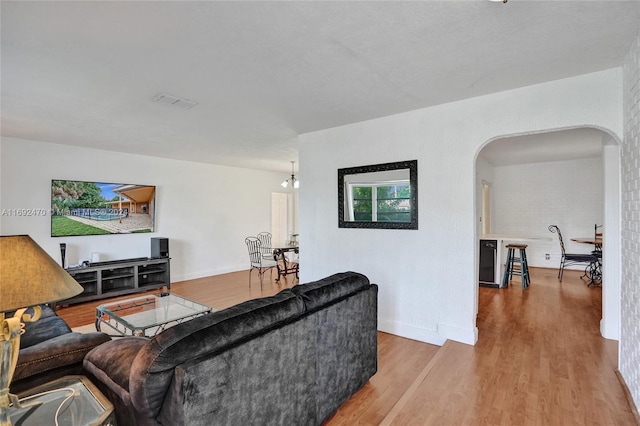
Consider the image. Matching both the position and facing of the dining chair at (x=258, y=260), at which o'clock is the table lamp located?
The table lamp is roughly at 5 o'clock from the dining chair.

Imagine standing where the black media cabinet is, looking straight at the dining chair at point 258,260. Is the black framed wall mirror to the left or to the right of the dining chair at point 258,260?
right

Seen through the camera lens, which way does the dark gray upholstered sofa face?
facing away from the viewer and to the left of the viewer

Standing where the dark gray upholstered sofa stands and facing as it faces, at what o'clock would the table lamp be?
The table lamp is roughly at 10 o'clock from the dark gray upholstered sofa.

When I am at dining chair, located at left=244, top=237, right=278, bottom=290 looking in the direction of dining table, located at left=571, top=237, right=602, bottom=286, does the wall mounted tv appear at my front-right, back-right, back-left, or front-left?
back-right

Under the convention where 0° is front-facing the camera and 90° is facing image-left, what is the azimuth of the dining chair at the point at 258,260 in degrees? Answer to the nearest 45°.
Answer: approximately 225°
